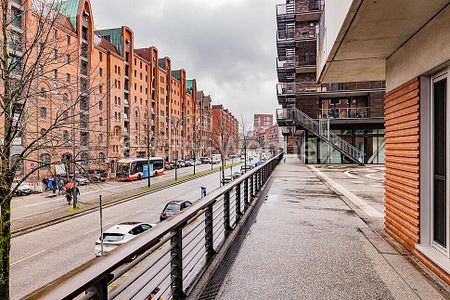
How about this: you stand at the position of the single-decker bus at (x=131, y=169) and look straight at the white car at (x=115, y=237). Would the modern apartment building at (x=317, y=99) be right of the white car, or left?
left

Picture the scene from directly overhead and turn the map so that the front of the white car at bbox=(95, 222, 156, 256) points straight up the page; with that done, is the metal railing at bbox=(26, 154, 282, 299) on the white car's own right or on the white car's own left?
on the white car's own right

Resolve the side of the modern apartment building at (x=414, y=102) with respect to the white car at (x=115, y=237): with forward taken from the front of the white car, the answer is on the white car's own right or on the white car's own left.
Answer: on the white car's own right

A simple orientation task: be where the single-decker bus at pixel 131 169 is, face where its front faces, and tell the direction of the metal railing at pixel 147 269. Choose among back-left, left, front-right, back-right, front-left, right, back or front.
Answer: front-left

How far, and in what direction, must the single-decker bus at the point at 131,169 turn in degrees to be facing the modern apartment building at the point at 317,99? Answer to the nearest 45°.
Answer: approximately 90° to its left

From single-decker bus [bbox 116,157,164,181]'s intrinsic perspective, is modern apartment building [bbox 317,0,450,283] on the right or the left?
on its left

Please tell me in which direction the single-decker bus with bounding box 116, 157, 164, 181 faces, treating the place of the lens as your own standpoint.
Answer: facing the viewer and to the left of the viewer

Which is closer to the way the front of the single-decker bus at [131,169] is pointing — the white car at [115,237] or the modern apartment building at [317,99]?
the white car

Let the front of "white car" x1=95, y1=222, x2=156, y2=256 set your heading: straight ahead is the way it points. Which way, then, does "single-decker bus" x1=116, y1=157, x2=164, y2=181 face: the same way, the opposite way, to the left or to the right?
the opposite way

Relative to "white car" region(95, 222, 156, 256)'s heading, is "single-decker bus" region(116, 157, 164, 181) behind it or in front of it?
in front

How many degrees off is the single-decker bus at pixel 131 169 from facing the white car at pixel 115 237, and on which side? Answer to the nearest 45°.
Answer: approximately 45° to its left

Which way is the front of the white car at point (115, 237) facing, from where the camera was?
facing away from the viewer and to the right of the viewer

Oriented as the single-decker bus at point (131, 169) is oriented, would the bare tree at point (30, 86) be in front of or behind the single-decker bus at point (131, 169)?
in front
